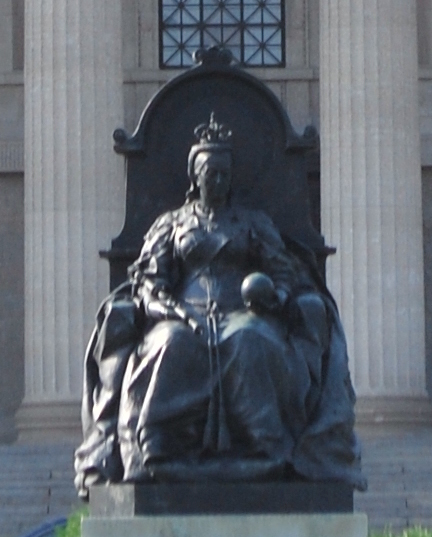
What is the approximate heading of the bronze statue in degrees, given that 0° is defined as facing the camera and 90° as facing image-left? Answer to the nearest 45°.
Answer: approximately 0°
